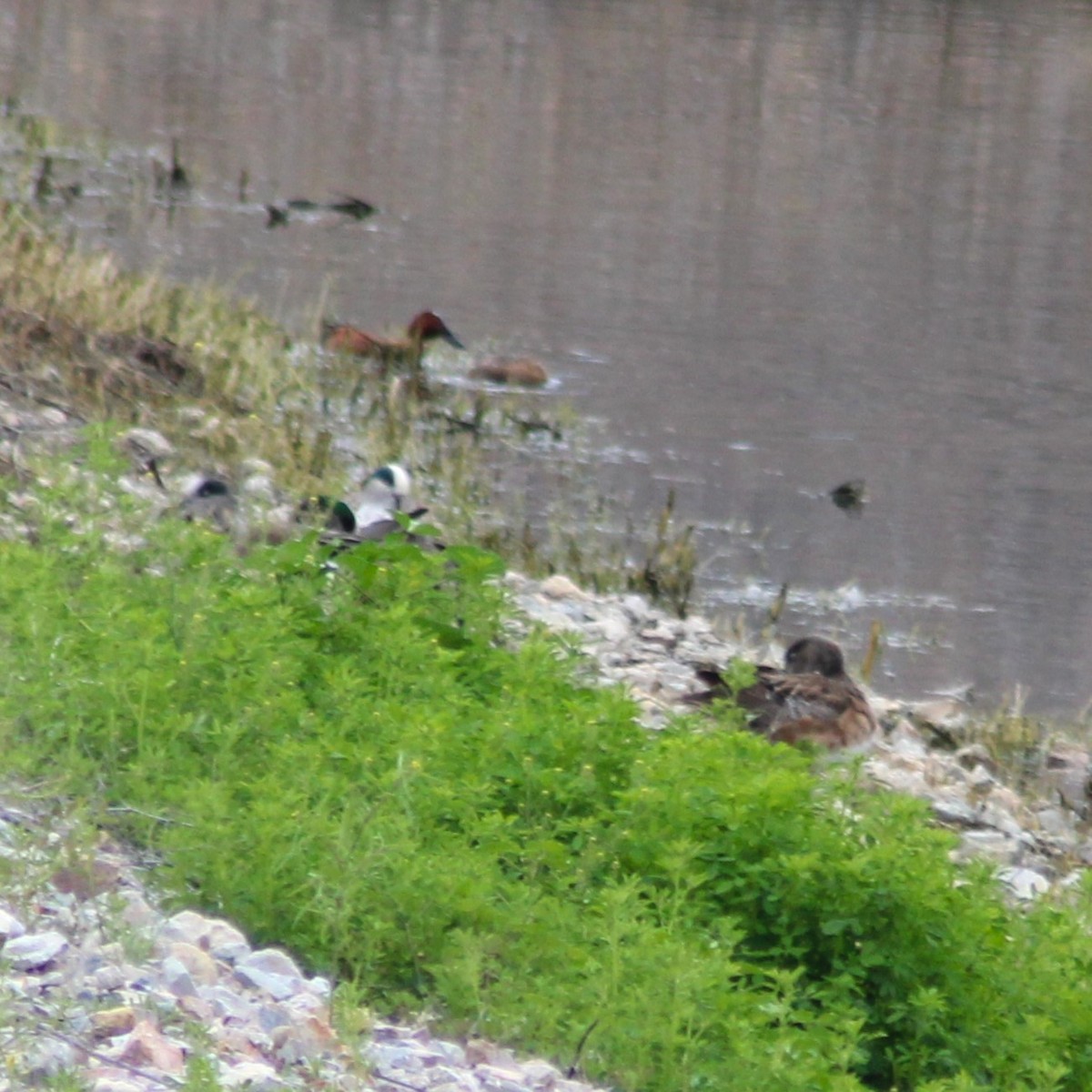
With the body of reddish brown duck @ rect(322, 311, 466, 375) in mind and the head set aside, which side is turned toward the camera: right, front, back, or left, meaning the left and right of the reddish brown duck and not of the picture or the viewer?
right

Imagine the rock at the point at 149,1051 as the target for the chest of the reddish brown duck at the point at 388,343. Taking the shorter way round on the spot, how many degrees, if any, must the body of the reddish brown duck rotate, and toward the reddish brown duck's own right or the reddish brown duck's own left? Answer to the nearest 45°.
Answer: approximately 90° to the reddish brown duck's own right

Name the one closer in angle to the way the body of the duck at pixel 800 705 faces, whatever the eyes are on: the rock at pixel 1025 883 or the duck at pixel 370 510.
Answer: the rock

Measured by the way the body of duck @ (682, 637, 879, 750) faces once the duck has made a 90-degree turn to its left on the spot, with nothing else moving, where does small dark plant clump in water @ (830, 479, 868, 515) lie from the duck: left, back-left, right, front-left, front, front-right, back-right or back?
front

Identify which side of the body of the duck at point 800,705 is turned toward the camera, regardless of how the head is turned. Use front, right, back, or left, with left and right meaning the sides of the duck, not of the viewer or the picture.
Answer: right

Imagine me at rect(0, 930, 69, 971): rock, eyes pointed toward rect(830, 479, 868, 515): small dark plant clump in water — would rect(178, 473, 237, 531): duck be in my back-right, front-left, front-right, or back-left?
front-left

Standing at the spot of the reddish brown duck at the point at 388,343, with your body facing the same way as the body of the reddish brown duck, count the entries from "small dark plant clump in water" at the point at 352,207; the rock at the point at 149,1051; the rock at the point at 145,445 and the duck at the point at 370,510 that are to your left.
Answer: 1
